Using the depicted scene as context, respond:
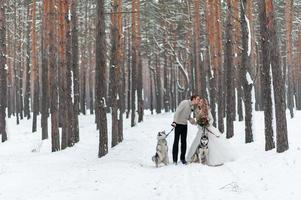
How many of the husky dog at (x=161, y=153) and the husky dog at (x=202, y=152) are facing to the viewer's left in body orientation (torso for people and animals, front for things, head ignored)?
0

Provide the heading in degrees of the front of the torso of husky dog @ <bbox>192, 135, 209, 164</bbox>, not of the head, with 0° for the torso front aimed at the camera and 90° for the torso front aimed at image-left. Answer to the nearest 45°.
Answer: approximately 315°

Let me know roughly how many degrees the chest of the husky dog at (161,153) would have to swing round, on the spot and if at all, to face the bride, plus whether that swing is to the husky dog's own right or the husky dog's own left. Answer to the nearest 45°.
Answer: approximately 45° to the husky dog's own left

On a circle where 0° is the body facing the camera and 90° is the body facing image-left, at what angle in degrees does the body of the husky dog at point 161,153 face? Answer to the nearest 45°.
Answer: approximately 315°

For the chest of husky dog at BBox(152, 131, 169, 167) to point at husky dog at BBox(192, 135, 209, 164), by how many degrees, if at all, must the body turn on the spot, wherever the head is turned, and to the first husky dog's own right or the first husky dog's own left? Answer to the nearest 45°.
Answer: approximately 45° to the first husky dog's own left

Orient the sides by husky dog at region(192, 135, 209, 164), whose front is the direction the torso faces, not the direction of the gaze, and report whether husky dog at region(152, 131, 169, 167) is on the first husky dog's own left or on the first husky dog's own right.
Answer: on the first husky dog's own right
